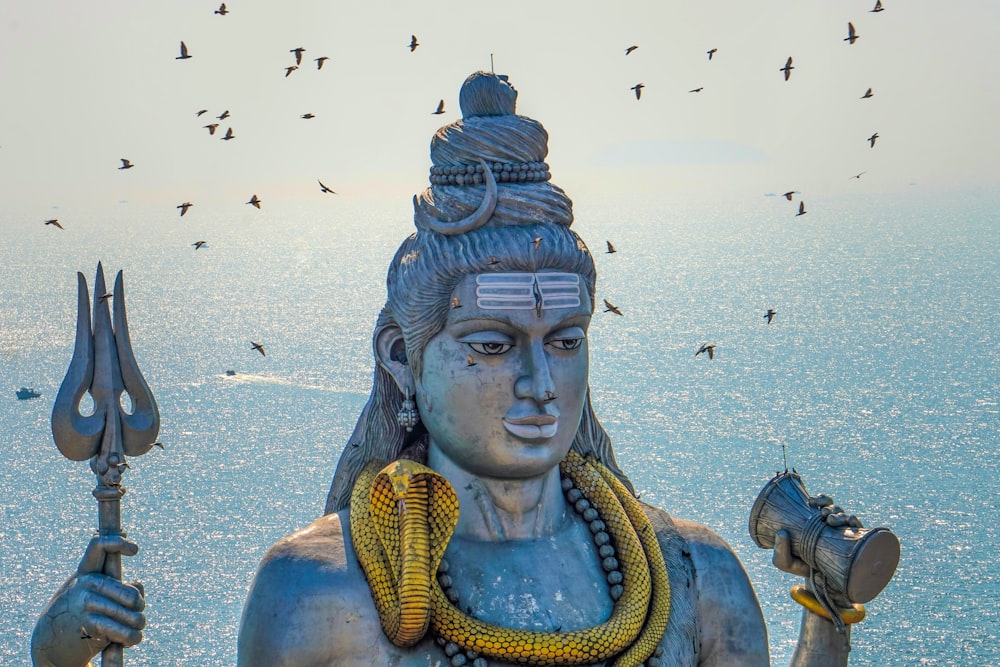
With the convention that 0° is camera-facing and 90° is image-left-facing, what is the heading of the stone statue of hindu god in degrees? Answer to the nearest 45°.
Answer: approximately 315°
